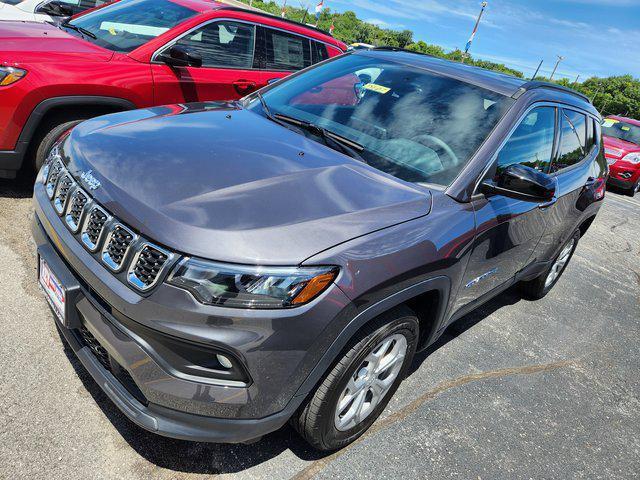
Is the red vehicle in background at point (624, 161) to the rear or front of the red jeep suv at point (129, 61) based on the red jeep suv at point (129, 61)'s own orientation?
to the rear

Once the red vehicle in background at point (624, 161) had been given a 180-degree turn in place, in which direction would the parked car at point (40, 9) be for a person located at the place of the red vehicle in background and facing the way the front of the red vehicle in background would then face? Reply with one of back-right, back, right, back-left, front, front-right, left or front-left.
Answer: back

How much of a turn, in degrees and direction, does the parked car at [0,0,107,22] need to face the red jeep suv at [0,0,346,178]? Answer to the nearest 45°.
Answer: approximately 45° to its left

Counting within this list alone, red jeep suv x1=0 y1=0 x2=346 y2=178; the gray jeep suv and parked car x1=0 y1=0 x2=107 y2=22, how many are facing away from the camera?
0

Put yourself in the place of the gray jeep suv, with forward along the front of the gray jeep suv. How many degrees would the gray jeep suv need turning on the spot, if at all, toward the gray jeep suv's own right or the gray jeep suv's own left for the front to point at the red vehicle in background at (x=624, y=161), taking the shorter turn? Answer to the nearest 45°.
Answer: approximately 180°

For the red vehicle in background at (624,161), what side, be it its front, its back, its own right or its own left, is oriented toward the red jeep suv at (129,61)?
front

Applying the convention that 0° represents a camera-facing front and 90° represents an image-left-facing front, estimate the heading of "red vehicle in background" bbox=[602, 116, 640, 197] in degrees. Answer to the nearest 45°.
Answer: approximately 45°

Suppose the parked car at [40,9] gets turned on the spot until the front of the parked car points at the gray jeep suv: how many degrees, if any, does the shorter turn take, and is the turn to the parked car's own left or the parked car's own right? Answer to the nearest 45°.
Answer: approximately 45° to the parked car's own left

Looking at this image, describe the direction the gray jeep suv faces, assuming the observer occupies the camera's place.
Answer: facing the viewer and to the left of the viewer

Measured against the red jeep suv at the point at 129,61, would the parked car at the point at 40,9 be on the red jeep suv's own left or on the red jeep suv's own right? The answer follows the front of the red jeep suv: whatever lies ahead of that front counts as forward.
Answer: on the red jeep suv's own right

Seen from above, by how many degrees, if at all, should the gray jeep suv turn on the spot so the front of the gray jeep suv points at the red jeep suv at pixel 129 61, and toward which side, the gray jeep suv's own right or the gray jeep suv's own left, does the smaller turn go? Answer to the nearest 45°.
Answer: approximately 90° to the gray jeep suv's own right

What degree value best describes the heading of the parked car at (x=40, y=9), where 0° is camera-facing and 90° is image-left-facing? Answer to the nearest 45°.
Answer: approximately 45°

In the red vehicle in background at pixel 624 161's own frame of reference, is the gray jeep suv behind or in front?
in front
